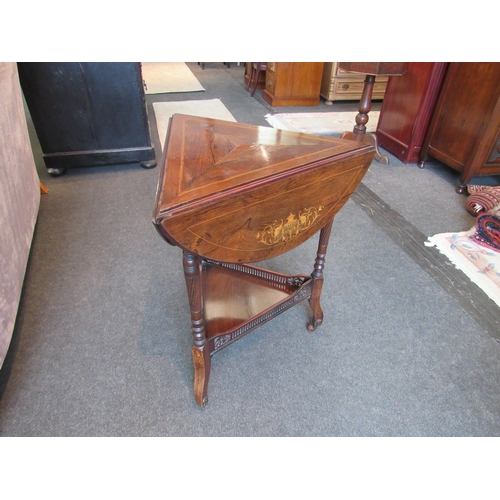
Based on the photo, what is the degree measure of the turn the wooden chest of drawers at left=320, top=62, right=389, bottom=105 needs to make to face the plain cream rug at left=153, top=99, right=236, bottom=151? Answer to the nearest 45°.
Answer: approximately 45° to its right

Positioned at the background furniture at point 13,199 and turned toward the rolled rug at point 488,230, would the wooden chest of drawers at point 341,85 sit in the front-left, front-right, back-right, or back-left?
front-left

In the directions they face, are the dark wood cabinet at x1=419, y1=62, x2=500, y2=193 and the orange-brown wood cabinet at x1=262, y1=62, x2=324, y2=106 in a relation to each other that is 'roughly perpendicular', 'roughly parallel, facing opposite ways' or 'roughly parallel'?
roughly perpendicular

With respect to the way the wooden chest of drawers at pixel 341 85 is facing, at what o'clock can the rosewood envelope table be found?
The rosewood envelope table is roughly at 12 o'clock from the wooden chest of drawers.

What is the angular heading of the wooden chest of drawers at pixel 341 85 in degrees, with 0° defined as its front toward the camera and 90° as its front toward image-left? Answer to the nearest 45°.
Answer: approximately 0°

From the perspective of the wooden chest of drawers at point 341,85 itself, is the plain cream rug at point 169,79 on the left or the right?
on its right

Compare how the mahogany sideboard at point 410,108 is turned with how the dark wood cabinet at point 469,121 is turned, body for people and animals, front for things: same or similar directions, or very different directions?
same or similar directions
